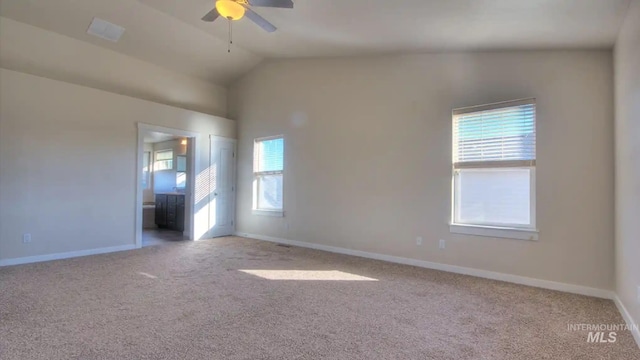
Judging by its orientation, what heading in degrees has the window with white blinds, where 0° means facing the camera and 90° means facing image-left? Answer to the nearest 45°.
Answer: approximately 45°

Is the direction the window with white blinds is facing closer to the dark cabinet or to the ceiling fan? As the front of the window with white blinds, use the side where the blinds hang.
the ceiling fan

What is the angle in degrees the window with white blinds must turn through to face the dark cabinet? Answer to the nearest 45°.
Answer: approximately 45° to its right

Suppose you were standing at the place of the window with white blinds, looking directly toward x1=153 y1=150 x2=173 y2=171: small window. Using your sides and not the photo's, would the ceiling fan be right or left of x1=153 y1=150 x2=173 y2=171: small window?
left

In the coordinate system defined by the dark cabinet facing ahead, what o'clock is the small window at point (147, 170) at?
The small window is roughly at 4 o'clock from the dark cabinet.

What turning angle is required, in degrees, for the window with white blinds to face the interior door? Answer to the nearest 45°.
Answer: approximately 45° to its right
